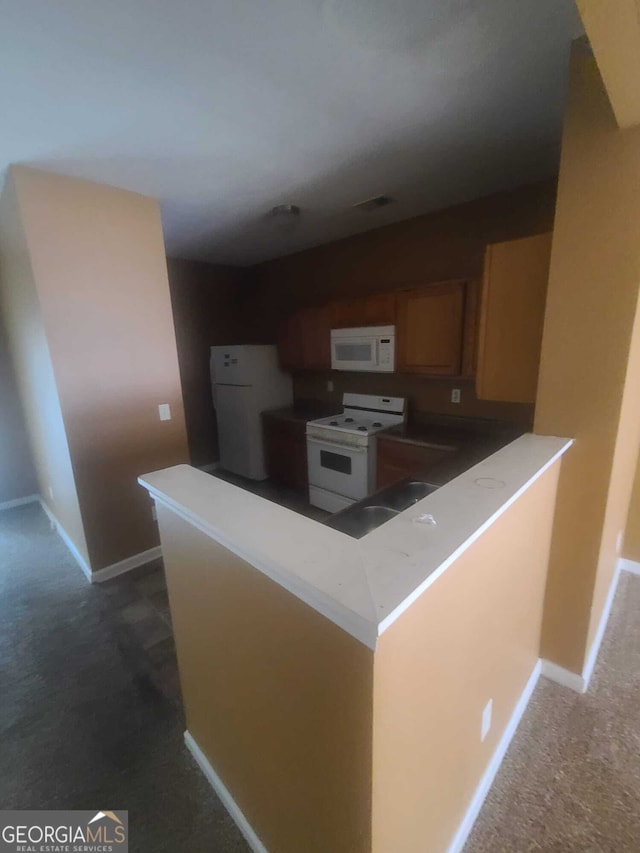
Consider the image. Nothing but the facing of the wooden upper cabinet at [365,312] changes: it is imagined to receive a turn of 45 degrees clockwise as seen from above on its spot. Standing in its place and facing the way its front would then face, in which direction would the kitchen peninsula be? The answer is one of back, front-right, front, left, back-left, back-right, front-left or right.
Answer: left

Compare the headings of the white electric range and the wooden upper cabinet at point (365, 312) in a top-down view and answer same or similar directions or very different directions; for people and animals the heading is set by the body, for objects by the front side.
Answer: same or similar directions

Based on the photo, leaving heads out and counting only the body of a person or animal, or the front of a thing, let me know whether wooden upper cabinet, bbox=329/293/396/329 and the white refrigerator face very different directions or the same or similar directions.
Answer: same or similar directions

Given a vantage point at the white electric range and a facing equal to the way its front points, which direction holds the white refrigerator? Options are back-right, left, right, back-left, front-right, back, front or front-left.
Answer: right

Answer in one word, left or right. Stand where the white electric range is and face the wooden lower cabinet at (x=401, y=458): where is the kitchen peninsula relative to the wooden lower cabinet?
right

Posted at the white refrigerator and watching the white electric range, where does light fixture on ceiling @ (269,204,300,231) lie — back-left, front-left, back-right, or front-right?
front-right

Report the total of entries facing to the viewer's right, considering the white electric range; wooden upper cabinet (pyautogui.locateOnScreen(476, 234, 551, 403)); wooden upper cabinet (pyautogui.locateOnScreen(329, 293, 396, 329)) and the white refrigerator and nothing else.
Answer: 0

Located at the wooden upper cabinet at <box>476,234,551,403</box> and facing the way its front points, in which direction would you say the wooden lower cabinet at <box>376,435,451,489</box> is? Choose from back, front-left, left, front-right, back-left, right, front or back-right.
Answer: front-right

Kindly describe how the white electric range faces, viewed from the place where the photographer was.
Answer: facing the viewer and to the left of the viewer

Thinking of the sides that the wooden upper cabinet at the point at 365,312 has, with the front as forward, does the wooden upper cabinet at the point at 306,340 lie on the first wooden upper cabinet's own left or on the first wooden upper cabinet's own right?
on the first wooden upper cabinet's own right
